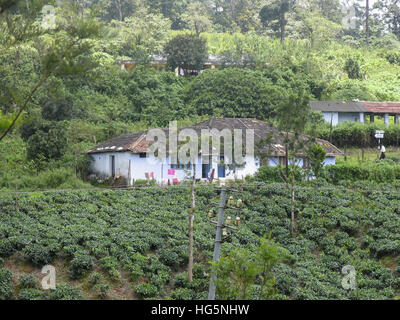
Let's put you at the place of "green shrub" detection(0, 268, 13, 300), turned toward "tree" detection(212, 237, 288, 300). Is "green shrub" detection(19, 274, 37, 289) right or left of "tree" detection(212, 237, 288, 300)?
left

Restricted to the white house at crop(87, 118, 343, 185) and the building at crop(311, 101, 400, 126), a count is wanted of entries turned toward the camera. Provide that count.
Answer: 2

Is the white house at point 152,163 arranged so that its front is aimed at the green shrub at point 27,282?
yes

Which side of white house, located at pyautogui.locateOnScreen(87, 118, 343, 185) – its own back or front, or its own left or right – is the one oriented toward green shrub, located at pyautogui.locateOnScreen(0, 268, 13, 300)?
front

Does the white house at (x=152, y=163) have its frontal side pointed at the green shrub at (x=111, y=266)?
yes

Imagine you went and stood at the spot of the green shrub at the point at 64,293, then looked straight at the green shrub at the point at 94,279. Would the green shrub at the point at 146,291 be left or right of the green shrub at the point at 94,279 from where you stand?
right

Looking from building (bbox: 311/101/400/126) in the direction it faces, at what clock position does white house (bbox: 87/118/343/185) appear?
The white house is roughly at 1 o'clock from the building.

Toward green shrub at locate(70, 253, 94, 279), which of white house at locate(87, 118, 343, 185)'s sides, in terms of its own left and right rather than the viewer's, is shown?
front

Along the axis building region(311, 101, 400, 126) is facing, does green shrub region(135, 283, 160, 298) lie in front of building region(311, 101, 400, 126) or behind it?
in front

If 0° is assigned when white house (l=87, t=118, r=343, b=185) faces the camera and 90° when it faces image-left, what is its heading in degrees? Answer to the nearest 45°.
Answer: approximately 0°

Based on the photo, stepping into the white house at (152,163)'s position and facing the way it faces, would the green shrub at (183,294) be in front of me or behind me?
in front
